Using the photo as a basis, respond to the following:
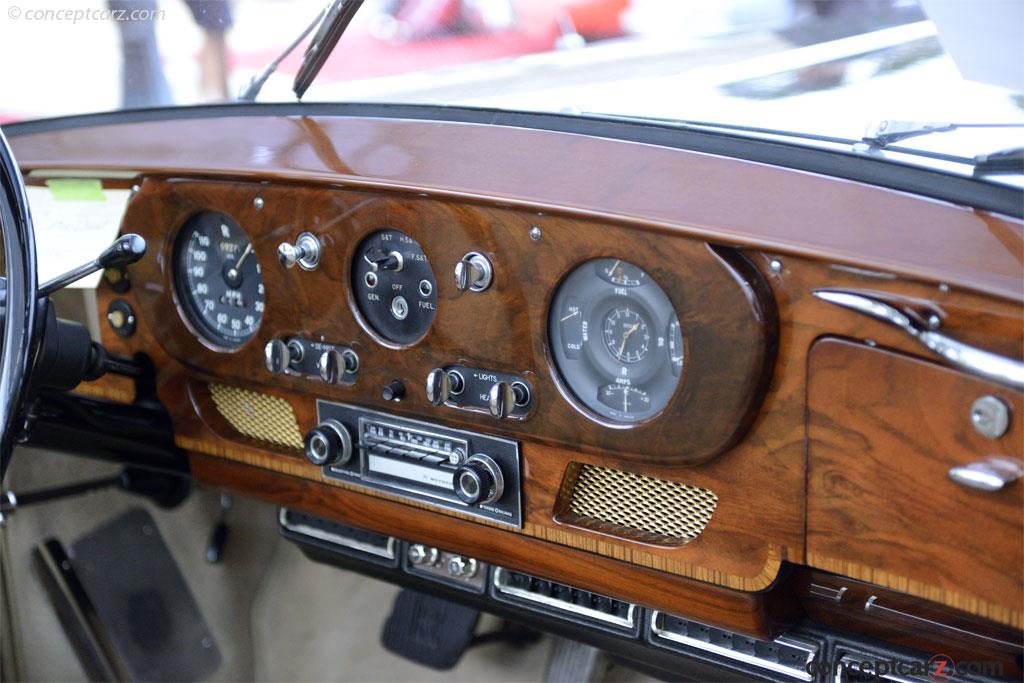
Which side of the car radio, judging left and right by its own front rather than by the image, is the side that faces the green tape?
right

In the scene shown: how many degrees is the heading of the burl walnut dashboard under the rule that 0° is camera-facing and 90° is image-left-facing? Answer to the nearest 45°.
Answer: approximately 45°

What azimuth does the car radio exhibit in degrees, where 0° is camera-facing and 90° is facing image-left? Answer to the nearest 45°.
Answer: approximately 45°
